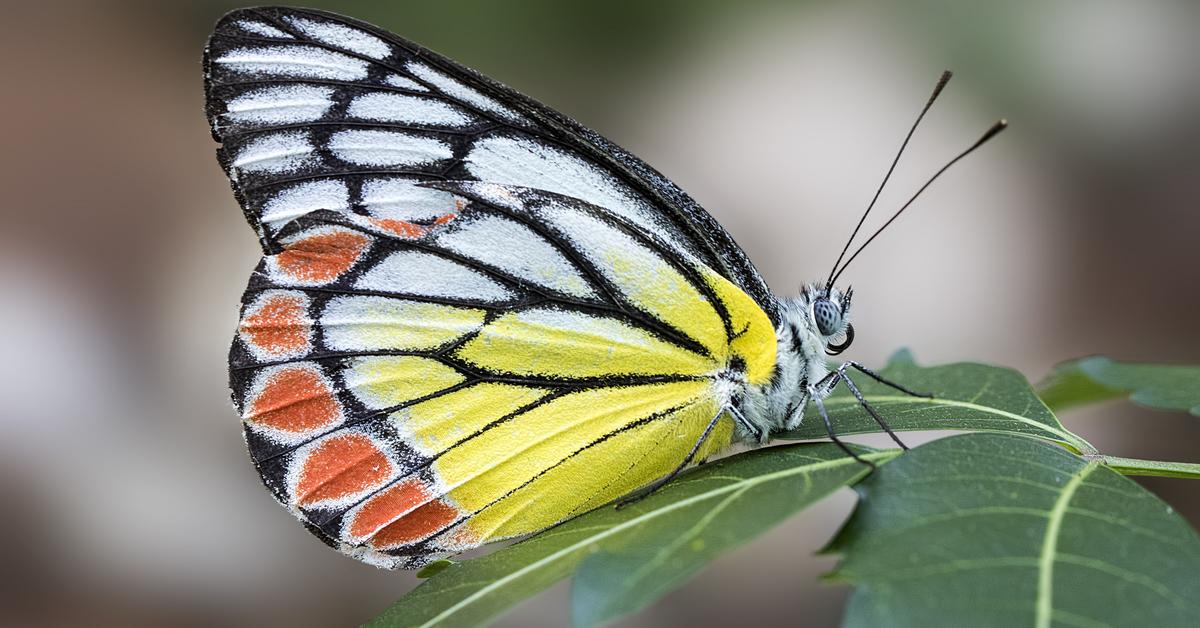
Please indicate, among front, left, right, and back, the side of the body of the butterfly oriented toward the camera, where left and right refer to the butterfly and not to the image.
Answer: right

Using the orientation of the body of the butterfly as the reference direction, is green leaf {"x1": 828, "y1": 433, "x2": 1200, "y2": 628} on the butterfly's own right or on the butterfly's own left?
on the butterfly's own right

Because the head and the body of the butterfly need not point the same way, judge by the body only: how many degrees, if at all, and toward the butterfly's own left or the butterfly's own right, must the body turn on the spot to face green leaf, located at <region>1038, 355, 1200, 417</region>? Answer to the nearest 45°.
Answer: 0° — it already faces it

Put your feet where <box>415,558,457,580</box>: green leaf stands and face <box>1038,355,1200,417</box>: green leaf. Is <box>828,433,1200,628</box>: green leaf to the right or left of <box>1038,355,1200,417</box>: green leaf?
right
